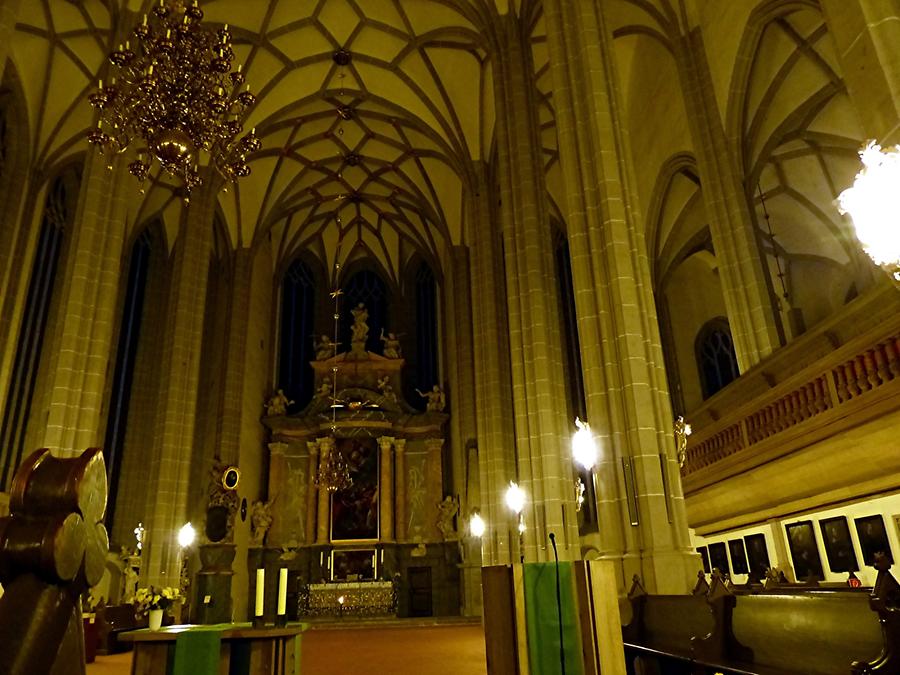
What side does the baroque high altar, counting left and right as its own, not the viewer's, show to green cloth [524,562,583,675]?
front

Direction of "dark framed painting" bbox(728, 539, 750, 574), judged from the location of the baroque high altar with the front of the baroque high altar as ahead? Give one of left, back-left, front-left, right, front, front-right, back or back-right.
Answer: front-left

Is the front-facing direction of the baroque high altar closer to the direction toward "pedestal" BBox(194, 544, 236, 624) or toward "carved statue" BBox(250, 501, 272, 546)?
the pedestal

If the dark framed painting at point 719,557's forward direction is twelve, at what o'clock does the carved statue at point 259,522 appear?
The carved statue is roughly at 2 o'clock from the dark framed painting.

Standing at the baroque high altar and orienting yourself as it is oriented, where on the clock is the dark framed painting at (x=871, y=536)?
The dark framed painting is roughly at 11 o'clock from the baroque high altar.

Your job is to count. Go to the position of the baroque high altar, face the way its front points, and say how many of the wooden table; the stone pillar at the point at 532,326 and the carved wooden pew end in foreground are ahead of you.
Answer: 3

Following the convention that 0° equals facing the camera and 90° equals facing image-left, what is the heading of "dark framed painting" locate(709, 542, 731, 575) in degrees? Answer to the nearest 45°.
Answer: approximately 45°

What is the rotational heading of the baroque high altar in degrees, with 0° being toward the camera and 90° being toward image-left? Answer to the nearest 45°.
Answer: approximately 0°

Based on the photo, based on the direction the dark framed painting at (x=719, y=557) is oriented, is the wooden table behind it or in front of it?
in front

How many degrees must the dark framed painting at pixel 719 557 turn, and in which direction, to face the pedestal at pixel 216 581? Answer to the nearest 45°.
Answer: approximately 45° to its right

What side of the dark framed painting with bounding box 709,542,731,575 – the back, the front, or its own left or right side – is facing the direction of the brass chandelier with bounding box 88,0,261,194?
front

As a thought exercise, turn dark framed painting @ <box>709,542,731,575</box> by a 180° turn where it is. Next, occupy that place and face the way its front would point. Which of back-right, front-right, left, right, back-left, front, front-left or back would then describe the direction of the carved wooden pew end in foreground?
back-right
